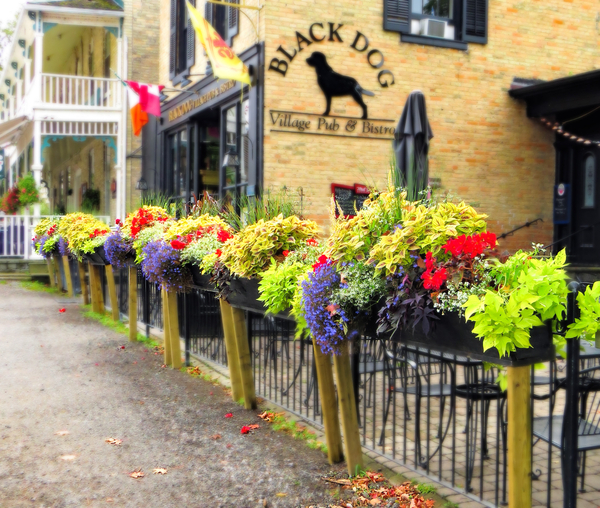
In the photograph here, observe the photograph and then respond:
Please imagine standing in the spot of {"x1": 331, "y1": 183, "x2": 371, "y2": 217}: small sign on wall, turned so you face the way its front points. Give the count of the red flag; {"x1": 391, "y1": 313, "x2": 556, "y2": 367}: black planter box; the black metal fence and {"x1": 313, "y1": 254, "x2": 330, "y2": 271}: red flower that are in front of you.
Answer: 3

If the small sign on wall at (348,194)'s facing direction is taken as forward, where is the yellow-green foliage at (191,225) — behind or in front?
in front

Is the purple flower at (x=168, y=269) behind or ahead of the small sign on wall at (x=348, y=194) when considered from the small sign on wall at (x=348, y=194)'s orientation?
ahead

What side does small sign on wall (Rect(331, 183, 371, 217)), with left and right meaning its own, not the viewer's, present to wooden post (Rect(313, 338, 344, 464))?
front

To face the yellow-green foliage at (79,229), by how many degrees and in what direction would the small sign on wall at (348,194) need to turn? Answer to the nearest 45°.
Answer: approximately 90° to its right

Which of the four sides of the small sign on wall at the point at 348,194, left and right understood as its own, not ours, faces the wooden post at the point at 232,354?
front

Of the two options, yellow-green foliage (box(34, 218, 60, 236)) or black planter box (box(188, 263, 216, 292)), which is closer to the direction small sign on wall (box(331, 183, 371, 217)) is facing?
the black planter box

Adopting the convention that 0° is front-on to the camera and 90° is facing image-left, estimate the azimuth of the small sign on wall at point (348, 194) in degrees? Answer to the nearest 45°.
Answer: approximately 0°

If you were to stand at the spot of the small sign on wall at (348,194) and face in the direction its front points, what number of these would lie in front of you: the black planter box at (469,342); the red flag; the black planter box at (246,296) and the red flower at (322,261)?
3

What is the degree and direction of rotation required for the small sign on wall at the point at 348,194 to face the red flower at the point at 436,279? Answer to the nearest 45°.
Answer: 0° — it already faces it

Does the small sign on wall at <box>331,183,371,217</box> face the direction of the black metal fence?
yes

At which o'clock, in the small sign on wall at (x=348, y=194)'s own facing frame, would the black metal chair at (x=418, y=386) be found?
The black metal chair is roughly at 12 o'clock from the small sign on wall.

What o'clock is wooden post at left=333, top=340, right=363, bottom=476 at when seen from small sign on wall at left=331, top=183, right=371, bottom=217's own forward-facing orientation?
The wooden post is roughly at 12 o'clock from the small sign on wall.

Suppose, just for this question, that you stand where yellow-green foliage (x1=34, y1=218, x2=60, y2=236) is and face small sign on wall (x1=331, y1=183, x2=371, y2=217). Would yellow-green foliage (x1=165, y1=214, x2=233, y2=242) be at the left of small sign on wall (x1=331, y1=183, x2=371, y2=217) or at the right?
right
